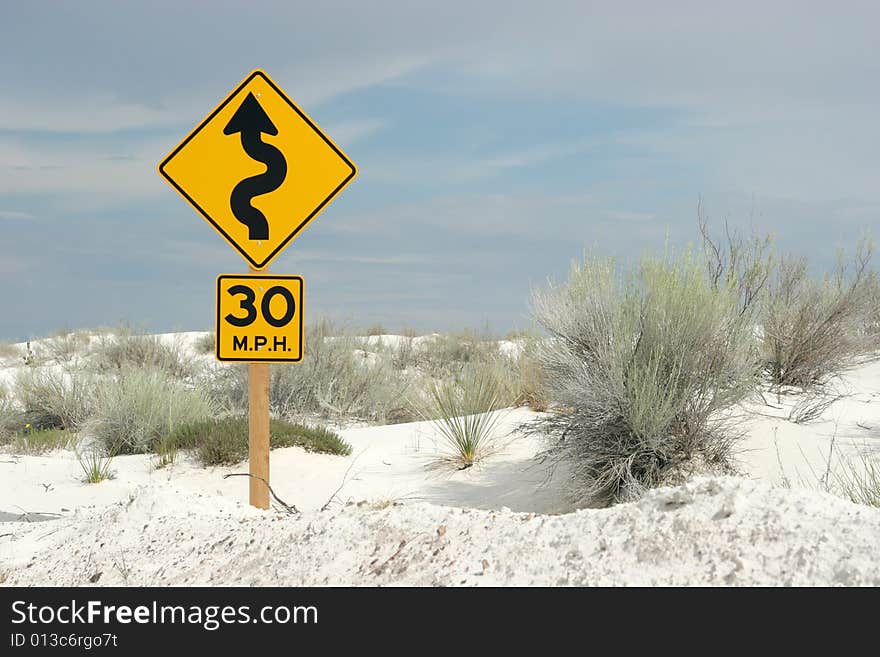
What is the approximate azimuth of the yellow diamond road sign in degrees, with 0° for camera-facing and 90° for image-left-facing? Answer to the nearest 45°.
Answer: approximately 0°

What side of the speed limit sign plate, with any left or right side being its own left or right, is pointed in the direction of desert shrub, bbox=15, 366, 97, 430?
back

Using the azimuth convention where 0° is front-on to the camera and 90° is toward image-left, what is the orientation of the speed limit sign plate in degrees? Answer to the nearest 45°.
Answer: approximately 0°

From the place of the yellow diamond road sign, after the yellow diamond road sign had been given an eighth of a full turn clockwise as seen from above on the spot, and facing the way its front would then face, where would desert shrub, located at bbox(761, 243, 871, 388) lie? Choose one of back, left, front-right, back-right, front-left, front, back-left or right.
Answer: back

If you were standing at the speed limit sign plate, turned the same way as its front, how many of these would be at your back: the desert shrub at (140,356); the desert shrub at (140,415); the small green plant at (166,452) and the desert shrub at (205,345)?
4

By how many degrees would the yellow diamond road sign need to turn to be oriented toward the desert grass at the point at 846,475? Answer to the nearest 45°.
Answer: approximately 90° to its left

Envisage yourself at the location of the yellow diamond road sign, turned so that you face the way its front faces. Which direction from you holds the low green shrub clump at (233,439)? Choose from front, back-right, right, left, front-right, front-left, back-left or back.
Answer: back

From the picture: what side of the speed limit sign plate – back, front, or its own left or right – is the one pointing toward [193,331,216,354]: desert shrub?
back

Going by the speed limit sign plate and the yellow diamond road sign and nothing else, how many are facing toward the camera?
2

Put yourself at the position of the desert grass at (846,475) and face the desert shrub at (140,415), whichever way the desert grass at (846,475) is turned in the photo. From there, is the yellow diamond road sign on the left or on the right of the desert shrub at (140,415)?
left

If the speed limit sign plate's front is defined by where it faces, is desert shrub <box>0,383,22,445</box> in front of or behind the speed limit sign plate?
behind

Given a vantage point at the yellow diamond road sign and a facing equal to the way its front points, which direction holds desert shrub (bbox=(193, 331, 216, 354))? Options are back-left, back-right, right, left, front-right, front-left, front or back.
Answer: back
